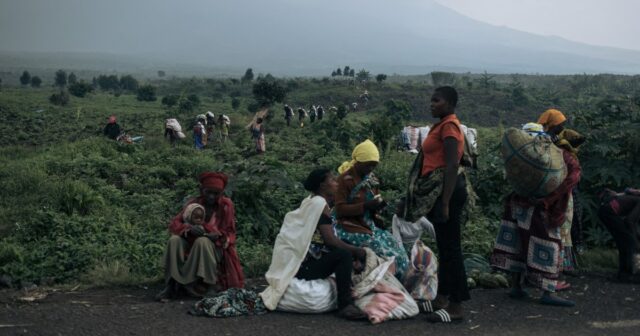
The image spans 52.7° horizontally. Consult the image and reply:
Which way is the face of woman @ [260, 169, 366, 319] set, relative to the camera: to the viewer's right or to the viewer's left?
to the viewer's right

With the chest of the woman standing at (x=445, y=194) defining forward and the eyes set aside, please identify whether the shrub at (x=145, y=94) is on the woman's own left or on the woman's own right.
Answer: on the woman's own right

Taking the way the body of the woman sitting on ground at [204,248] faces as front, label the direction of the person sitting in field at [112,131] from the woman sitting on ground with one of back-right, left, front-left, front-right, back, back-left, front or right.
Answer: back-right

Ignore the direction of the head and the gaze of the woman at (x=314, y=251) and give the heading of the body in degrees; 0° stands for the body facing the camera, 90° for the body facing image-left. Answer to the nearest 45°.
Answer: approximately 270°

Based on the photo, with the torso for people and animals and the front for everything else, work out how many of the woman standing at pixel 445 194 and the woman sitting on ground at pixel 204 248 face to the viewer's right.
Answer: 0

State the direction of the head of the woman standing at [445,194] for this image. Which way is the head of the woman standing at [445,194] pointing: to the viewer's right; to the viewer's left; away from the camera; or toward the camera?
to the viewer's left
